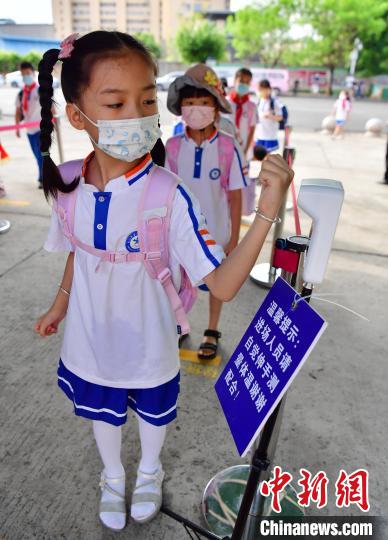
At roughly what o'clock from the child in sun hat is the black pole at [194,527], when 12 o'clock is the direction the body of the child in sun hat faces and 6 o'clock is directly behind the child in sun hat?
The black pole is roughly at 12 o'clock from the child in sun hat.

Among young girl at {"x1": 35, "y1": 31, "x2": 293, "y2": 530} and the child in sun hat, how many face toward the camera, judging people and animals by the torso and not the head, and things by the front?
2

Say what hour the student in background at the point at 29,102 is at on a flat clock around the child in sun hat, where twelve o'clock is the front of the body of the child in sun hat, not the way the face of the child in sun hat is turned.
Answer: The student in background is roughly at 5 o'clock from the child in sun hat.

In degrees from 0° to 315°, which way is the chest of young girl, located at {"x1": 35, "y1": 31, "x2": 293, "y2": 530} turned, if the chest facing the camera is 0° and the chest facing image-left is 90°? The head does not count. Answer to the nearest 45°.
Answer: approximately 0°

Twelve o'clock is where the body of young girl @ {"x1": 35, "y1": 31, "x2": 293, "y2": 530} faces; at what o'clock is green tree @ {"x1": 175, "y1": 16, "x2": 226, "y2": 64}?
The green tree is roughly at 6 o'clock from the young girl.

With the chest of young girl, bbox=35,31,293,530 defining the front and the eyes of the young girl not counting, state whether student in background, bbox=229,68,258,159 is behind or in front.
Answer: behind

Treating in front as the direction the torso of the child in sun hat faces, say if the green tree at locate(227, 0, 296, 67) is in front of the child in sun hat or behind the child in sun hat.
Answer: behind

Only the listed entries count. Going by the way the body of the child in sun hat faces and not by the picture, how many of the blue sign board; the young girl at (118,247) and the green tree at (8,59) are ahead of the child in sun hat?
2

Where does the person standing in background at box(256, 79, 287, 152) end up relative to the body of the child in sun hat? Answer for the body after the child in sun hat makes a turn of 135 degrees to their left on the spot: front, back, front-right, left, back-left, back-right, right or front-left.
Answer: front-left

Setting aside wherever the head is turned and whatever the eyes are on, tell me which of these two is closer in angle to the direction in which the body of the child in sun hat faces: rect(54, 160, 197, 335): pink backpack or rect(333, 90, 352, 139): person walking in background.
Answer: the pink backpack

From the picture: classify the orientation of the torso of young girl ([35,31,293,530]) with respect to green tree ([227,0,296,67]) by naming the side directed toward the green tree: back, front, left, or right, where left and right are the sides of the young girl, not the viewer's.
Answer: back

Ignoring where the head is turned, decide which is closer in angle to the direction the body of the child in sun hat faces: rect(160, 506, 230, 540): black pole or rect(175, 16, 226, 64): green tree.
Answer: the black pole
